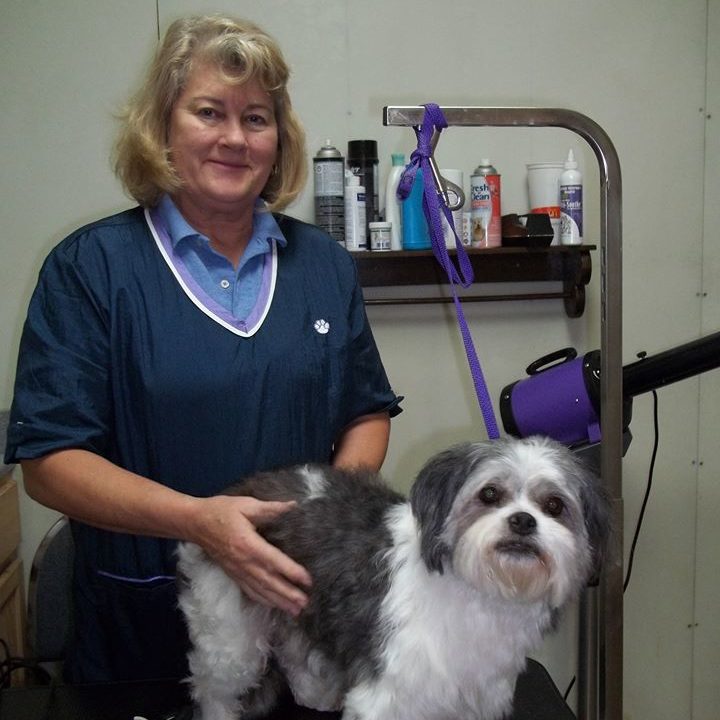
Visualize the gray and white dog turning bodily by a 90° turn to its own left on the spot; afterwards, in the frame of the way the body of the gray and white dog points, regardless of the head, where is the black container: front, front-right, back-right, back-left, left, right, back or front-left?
front-left

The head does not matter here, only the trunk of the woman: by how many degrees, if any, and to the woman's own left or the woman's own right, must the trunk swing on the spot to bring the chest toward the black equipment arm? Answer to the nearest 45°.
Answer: approximately 45° to the woman's own left

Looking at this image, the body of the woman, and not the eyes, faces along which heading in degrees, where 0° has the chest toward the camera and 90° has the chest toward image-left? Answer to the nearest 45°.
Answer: approximately 315°

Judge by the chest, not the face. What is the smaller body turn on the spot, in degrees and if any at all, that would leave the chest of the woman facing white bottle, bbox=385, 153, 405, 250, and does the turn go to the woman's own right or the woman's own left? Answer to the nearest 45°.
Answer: approximately 90° to the woman's own left
